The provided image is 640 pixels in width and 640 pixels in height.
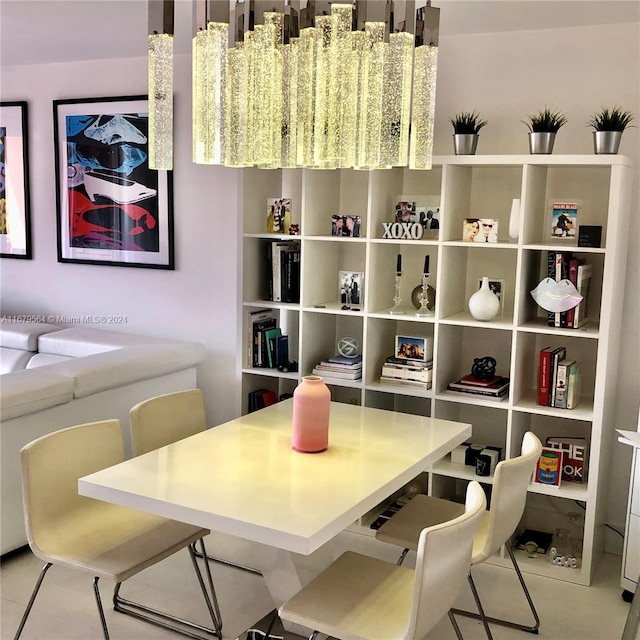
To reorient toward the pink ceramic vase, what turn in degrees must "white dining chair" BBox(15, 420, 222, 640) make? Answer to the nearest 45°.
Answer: approximately 45° to its left

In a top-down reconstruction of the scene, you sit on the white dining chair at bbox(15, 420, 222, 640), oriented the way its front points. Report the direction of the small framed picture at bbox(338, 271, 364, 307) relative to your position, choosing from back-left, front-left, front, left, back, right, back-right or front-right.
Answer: left

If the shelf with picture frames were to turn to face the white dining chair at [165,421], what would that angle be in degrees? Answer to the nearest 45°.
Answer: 0° — it already faces it

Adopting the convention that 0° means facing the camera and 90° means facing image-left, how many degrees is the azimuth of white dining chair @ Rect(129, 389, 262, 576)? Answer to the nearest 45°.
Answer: approximately 315°

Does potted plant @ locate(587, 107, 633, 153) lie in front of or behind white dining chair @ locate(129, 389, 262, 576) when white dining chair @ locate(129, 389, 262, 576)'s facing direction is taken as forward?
in front

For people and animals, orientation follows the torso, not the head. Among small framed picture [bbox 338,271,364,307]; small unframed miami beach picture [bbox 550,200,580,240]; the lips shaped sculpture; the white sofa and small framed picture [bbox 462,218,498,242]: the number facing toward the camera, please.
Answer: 4

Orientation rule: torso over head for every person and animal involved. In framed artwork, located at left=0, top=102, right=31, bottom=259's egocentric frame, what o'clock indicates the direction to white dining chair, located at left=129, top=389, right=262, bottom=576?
The white dining chair is roughly at 10 o'clock from the framed artwork.

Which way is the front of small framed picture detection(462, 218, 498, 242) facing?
toward the camera

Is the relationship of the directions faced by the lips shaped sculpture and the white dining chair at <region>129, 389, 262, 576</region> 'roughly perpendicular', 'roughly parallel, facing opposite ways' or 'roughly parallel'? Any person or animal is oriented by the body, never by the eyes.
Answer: roughly perpendicular

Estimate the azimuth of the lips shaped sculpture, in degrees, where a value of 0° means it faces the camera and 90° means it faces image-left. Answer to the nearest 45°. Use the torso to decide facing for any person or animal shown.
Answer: approximately 0°
